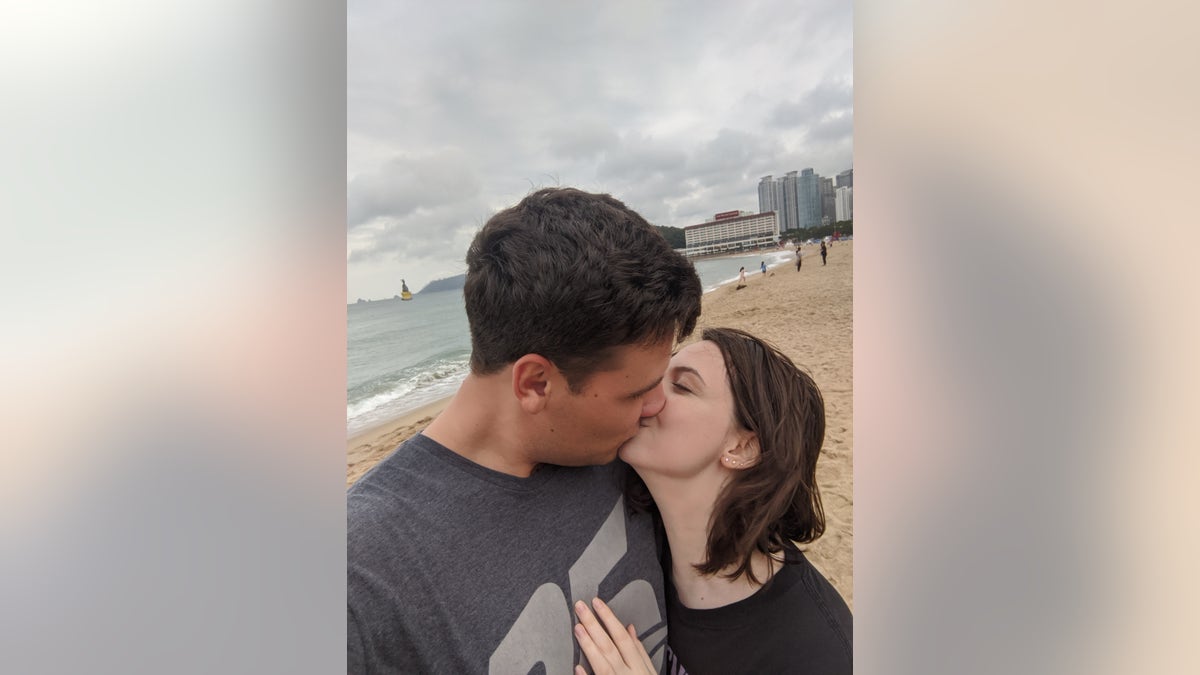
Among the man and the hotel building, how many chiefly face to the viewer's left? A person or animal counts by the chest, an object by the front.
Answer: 0

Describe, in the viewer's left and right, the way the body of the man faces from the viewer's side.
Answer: facing the viewer and to the right of the viewer

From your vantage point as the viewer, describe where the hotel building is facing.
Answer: facing the viewer

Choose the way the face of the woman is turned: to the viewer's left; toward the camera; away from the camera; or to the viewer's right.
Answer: to the viewer's left
